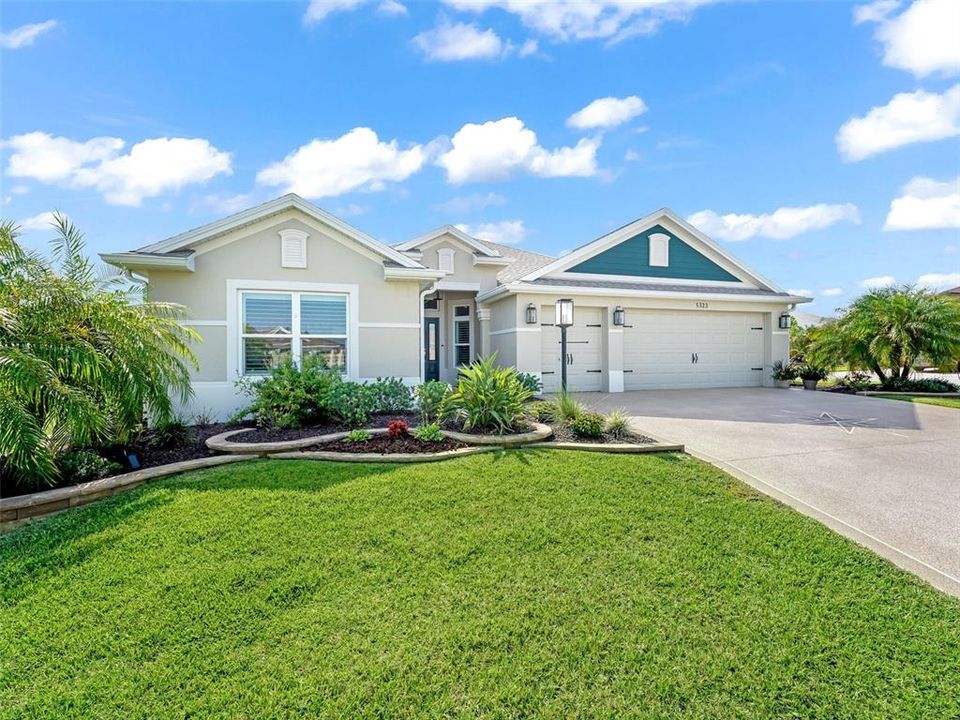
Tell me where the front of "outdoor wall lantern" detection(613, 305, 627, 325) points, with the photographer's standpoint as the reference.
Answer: facing the viewer

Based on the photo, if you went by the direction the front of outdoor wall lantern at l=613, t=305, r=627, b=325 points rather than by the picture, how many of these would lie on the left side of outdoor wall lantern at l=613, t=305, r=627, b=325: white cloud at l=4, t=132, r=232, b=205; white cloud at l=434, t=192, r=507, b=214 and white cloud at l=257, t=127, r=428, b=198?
0

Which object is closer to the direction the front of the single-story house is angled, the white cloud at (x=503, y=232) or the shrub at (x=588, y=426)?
the shrub

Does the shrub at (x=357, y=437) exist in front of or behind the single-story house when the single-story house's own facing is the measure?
in front

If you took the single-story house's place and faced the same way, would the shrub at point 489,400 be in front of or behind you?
in front

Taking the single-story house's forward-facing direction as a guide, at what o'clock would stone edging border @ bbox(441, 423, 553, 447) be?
The stone edging border is roughly at 12 o'clock from the single-story house.

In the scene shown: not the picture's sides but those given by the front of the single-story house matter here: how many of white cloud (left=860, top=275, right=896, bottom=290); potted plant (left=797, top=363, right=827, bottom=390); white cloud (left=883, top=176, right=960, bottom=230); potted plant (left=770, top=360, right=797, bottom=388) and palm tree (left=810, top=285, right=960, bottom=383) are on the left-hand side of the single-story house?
5

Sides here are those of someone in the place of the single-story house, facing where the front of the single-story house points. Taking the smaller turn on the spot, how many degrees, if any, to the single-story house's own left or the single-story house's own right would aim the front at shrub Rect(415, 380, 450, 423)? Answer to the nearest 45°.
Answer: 0° — it already faces it

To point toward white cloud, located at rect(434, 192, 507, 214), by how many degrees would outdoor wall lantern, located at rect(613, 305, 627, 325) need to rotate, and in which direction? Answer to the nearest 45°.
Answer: approximately 135° to its right

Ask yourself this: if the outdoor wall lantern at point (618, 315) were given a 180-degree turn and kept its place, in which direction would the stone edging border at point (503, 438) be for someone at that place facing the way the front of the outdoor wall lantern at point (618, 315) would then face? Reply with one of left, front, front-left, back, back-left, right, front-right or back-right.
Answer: back

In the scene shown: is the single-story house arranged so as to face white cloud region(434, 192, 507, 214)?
no

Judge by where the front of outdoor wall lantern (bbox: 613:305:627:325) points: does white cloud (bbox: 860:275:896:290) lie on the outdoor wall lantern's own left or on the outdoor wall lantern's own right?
on the outdoor wall lantern's own left

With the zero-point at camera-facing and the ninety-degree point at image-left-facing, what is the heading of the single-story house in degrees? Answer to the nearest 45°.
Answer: approximately 0°
